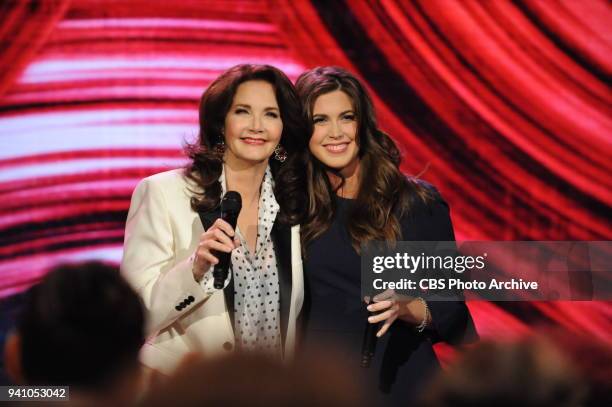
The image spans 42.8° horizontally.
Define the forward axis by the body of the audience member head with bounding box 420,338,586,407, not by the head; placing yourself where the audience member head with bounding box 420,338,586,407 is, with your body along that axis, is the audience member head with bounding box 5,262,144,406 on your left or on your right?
on your left

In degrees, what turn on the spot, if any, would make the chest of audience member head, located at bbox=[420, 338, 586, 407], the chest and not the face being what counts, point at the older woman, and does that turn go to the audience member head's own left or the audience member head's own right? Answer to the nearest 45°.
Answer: approximately 45° to the audience member head's own left

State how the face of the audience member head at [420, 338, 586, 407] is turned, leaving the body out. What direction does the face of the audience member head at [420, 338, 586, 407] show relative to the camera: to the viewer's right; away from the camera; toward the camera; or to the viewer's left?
away from the camera

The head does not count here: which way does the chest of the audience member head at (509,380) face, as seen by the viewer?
away from the camera

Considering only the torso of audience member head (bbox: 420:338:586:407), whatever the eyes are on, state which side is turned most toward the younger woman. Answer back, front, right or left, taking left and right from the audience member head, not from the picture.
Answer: front

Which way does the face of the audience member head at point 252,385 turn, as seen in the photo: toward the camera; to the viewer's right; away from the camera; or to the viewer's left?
away from the camera
